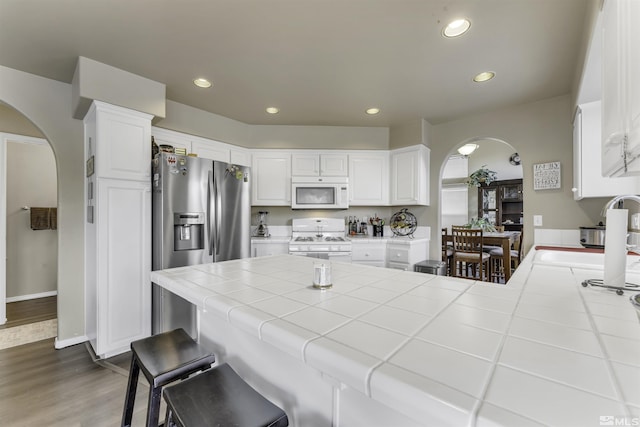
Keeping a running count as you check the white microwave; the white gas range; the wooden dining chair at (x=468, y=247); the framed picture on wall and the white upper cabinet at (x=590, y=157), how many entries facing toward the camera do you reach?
3

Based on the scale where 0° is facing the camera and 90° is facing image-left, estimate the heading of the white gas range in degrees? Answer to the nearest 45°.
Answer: approximately 0°

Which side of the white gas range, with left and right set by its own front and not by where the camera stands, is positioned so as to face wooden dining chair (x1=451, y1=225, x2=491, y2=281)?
left

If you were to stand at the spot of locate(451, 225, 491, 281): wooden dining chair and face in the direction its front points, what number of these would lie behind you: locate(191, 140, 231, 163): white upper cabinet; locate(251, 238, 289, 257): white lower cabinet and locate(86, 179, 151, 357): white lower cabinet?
3

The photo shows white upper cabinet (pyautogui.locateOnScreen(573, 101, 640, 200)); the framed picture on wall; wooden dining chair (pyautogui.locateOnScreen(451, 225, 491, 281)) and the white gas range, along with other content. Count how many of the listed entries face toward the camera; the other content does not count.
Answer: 2

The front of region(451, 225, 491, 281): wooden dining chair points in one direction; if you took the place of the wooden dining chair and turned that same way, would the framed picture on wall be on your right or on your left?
on your right

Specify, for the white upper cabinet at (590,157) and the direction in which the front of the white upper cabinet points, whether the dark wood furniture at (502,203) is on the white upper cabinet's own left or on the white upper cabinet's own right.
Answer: on the white upper cabinet's own right

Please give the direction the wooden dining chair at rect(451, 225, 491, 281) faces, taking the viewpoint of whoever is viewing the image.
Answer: facing away from the viewer and to the right of the viewer

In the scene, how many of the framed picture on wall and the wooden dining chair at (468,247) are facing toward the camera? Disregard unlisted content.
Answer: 1

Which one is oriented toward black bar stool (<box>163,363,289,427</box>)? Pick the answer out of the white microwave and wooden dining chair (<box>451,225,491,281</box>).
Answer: the white microwave

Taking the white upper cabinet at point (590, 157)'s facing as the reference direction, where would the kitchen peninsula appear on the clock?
The kitchen peninsula is roughly at 9 o'clock from the white upper cabinet.

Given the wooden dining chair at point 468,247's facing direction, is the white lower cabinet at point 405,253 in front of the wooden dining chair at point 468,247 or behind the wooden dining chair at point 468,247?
behind
